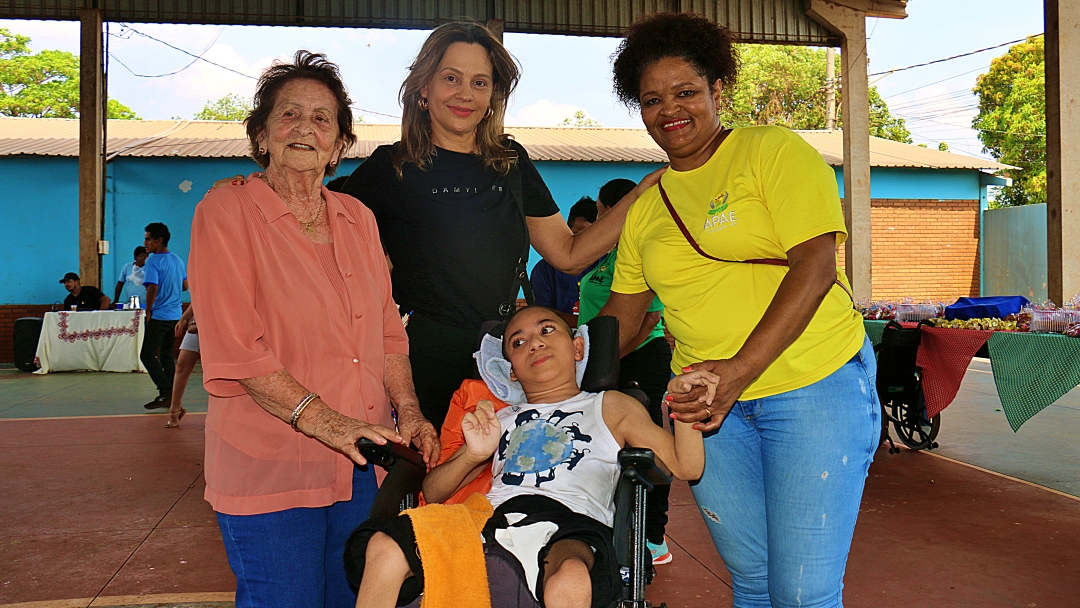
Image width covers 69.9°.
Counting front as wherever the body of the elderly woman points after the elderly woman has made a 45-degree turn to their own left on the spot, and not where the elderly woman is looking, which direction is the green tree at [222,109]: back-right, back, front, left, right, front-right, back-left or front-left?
left

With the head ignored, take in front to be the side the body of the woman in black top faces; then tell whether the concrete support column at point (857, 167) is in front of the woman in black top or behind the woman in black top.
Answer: behind

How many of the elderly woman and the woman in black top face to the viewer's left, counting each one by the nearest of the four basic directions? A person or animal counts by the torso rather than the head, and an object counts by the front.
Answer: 0

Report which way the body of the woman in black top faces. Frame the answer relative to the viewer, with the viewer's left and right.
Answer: facing the viewer

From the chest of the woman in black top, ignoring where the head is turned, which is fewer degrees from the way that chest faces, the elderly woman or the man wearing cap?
the elderly woman

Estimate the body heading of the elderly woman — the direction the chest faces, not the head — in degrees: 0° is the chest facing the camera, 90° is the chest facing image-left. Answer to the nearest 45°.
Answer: approximately 315°

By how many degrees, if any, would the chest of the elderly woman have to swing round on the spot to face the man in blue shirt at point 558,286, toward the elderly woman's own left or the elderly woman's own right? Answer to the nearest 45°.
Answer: approximately 90° to the elderly woman's own left

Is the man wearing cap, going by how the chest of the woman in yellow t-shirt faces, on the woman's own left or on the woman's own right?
on the woman's own right

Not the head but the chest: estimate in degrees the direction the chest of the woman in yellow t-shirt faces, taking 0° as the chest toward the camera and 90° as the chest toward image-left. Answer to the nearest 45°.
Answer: approximately 45°

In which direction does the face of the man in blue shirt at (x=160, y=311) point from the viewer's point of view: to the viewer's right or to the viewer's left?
to the viewer's left

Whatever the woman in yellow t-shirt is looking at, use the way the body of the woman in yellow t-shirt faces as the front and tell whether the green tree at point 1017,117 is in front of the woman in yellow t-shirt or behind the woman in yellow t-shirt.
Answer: behind

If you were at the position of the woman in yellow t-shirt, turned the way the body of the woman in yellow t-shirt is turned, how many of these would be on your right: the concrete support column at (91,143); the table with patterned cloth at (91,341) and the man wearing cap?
3

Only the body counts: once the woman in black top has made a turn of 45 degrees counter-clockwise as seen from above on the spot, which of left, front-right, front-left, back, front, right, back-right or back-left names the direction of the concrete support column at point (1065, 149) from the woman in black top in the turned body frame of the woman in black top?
left

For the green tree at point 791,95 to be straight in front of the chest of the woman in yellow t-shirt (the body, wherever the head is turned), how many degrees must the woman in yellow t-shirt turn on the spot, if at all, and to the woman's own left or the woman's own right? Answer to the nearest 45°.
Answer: approximately 135° to the woman's own right

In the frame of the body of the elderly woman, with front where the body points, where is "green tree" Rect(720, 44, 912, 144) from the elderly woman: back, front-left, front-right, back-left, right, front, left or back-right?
left
